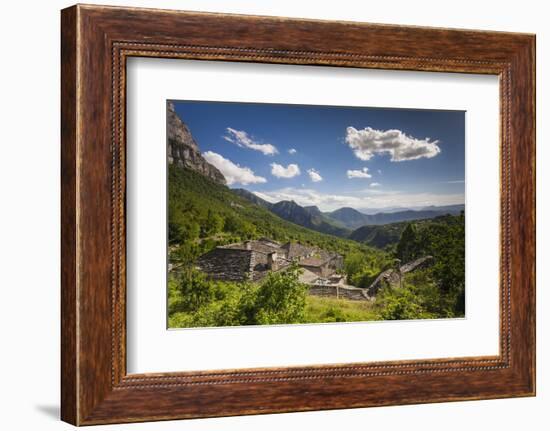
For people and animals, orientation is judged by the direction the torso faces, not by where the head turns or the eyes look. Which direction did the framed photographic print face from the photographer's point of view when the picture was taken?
facing the viewer and to the right of the viewer
